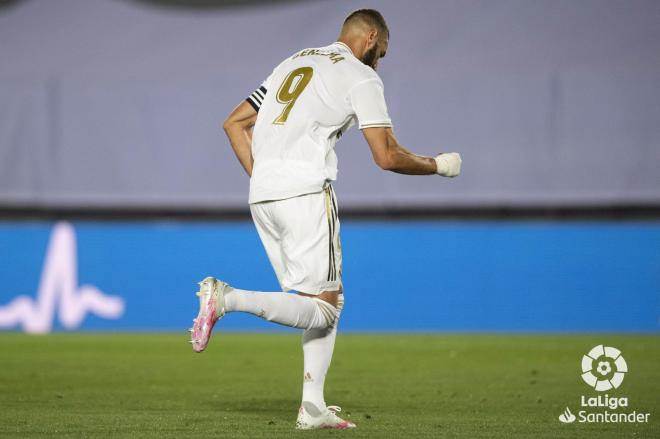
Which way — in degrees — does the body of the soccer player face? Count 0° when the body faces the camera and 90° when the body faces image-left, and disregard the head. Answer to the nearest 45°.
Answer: approximately 225°

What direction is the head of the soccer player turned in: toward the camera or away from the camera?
away from the camera
